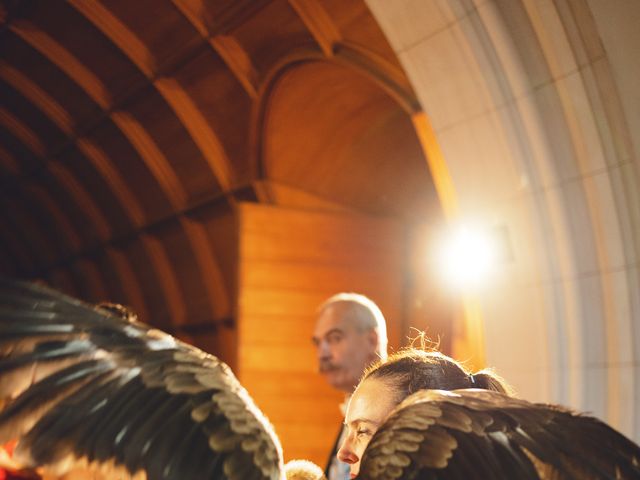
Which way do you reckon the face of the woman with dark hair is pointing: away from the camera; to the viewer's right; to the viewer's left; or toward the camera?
to the viewer's left

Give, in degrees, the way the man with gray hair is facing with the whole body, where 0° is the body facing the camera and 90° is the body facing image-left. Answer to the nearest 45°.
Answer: approximately 45°

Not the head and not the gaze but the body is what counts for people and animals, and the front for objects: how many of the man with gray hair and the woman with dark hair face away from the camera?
0

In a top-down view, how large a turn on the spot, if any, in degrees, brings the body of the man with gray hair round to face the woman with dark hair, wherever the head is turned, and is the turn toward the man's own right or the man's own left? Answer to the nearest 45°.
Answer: approximately 45° to the man's own left

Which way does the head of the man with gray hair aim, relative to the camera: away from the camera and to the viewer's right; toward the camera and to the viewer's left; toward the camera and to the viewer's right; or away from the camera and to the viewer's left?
toward the camera and to the viewer's left

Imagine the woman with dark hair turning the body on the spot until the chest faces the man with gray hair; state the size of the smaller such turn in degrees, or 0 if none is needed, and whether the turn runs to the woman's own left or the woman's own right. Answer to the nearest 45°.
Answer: approximately 90° to the woman's own right
